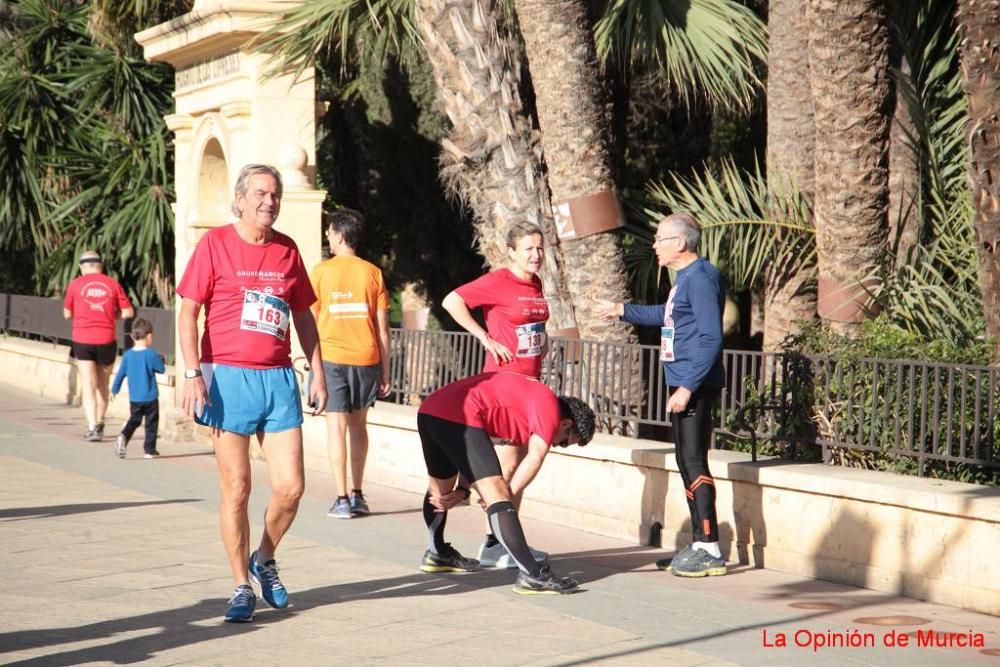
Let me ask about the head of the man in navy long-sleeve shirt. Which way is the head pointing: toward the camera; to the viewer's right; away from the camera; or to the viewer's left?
to the viewer's left

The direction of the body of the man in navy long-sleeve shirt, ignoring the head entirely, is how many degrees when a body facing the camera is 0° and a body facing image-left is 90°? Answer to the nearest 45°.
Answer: approximately 90°

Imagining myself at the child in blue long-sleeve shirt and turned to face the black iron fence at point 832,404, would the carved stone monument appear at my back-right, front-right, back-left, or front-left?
front-left

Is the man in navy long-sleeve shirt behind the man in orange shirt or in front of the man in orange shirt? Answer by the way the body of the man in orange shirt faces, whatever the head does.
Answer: behind

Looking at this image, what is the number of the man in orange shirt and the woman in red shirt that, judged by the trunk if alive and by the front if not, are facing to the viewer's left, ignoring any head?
0

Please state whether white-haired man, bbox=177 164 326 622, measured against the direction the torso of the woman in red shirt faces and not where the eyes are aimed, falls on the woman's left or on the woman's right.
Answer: on the woman's right

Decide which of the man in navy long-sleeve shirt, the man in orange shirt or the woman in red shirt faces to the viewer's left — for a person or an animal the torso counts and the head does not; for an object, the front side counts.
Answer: the man in navy long-sleeve shirt

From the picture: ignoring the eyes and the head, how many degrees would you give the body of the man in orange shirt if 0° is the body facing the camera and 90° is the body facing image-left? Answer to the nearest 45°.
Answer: approximately 180°

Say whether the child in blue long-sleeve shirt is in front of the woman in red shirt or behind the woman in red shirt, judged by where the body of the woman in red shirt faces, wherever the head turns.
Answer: behind

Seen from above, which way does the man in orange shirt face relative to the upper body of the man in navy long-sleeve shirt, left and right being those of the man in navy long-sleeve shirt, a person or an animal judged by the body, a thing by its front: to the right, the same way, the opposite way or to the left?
to the right

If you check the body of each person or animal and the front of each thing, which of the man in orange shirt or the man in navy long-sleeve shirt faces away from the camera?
the man in orange shirt

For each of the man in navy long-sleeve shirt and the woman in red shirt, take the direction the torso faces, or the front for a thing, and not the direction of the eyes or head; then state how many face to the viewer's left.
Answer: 1

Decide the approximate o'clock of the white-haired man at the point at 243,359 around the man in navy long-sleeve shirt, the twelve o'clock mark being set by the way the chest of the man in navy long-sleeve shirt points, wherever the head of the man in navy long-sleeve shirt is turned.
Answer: The white-haired man is roughly at 11 o'clock from the man in navy long-sleeve shirt.

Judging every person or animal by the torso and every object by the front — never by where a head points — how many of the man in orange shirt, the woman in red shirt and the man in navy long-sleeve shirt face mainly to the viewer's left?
1

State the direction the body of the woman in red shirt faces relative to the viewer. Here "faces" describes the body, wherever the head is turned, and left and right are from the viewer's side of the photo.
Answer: facing the viewer and to the right of the viewer

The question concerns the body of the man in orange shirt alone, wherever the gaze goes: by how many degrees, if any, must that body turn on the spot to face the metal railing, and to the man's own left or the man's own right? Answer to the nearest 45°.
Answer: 0° — they already face it
